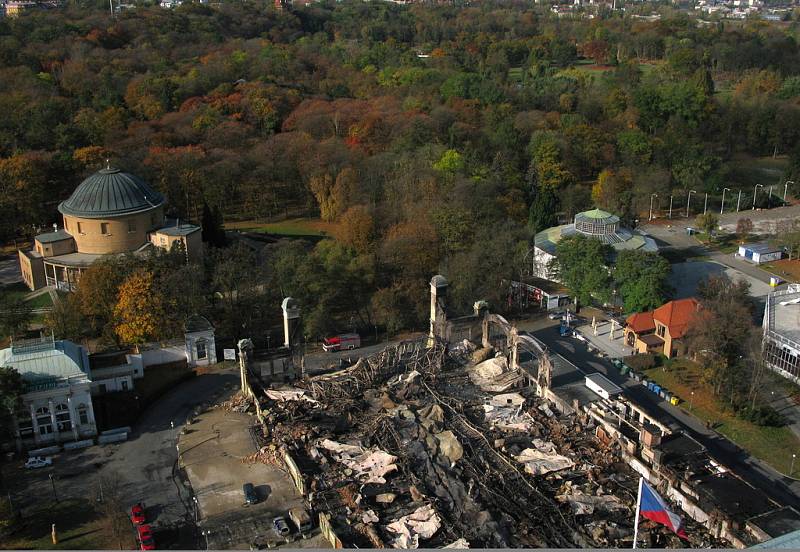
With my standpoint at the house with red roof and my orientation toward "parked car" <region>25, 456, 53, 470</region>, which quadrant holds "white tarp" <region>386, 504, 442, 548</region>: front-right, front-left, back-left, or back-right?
front-left

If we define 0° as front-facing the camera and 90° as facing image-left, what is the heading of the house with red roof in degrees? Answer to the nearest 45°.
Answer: approximately 45°

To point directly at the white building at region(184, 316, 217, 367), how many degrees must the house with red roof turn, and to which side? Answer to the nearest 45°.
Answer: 0° — it already faces it

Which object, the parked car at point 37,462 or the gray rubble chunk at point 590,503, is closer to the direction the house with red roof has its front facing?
the parked car

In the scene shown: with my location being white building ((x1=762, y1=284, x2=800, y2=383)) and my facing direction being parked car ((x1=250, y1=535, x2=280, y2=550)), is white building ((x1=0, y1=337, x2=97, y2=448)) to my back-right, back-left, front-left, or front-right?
front-right

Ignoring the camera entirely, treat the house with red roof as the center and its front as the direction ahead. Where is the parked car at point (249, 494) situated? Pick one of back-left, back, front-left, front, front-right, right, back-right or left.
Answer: front

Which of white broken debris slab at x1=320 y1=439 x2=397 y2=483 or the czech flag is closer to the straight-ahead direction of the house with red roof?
the white broken debris slab

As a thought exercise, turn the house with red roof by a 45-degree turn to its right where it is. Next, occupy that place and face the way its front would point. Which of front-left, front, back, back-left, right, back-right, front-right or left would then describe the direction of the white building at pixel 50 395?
front-left

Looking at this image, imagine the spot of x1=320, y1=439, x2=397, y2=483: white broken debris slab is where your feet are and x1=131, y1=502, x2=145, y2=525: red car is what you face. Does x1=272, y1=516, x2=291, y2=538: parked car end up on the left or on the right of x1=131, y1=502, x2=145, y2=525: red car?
left

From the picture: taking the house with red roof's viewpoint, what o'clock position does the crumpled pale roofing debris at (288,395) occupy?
The crumpled pale roofing debris is roughly at 12 o'clock from the house with red roof.

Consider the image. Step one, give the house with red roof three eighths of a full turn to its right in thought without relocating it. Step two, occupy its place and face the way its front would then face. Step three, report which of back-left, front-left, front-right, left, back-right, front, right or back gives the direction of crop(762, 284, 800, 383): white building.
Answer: right

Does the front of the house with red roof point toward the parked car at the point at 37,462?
yes

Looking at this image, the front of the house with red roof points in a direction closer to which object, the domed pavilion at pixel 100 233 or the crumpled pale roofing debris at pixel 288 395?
the crumpled pale roofing debris

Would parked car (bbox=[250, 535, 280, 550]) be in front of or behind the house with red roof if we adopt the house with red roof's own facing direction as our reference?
in front

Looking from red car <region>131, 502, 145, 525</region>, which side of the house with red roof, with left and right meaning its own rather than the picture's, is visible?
front

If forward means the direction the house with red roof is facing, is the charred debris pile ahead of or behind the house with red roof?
ahead

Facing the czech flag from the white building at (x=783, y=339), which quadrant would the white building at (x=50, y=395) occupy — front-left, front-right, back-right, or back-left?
front-right

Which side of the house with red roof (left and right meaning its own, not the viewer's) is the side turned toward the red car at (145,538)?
front
